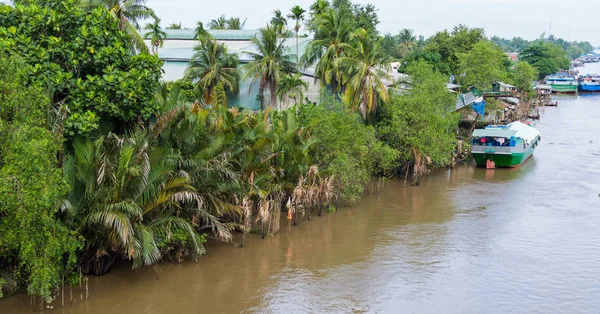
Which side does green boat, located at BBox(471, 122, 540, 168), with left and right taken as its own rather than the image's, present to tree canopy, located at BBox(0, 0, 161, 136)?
back

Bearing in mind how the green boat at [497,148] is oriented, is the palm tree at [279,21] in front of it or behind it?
behind

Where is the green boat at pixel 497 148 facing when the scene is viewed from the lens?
facing away from the viewer and to the right of the viewer

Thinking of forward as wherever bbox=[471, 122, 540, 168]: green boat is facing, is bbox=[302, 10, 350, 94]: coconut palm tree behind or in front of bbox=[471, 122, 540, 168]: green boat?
behind

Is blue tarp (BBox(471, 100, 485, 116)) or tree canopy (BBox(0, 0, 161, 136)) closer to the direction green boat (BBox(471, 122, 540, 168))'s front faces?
the blue tarp

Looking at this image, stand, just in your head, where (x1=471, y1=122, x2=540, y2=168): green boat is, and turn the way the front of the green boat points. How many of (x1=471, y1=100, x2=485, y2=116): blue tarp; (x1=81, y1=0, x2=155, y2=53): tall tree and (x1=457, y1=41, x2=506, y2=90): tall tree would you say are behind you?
1

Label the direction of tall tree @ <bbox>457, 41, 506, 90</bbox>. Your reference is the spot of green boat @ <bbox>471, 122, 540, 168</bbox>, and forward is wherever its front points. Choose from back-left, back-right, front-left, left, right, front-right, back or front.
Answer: front-left

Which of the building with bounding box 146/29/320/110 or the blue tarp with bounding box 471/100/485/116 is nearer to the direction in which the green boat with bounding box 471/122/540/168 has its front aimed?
the blue tarp

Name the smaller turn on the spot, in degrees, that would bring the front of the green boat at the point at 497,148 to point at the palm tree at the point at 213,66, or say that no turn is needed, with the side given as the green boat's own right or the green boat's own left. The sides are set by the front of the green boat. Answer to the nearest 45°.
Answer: approximately 135° to the green boat's own left

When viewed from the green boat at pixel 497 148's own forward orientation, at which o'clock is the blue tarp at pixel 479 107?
The blue tarp is roughly at 10 o'clock from the green boat.
